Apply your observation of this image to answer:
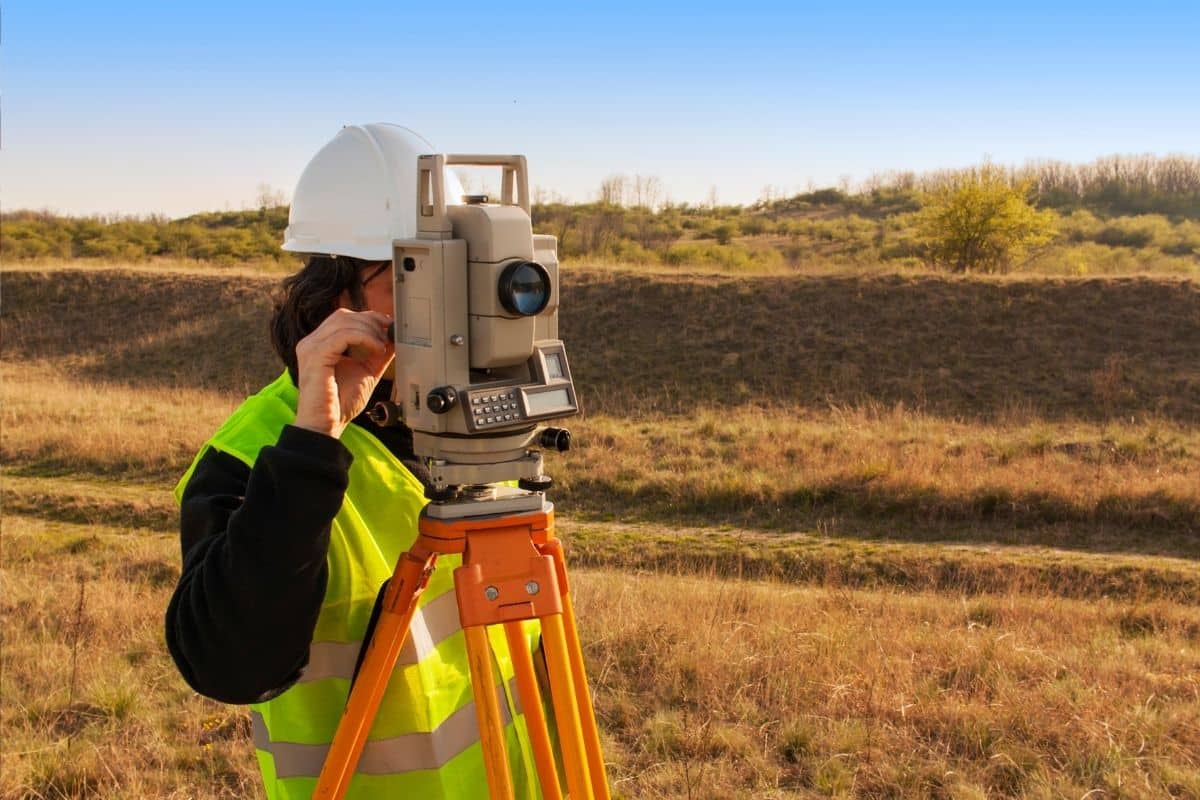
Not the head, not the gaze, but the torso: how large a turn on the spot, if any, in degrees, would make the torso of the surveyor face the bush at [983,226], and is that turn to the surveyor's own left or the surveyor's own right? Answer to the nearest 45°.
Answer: approximately 90° to the surveyor's own left
